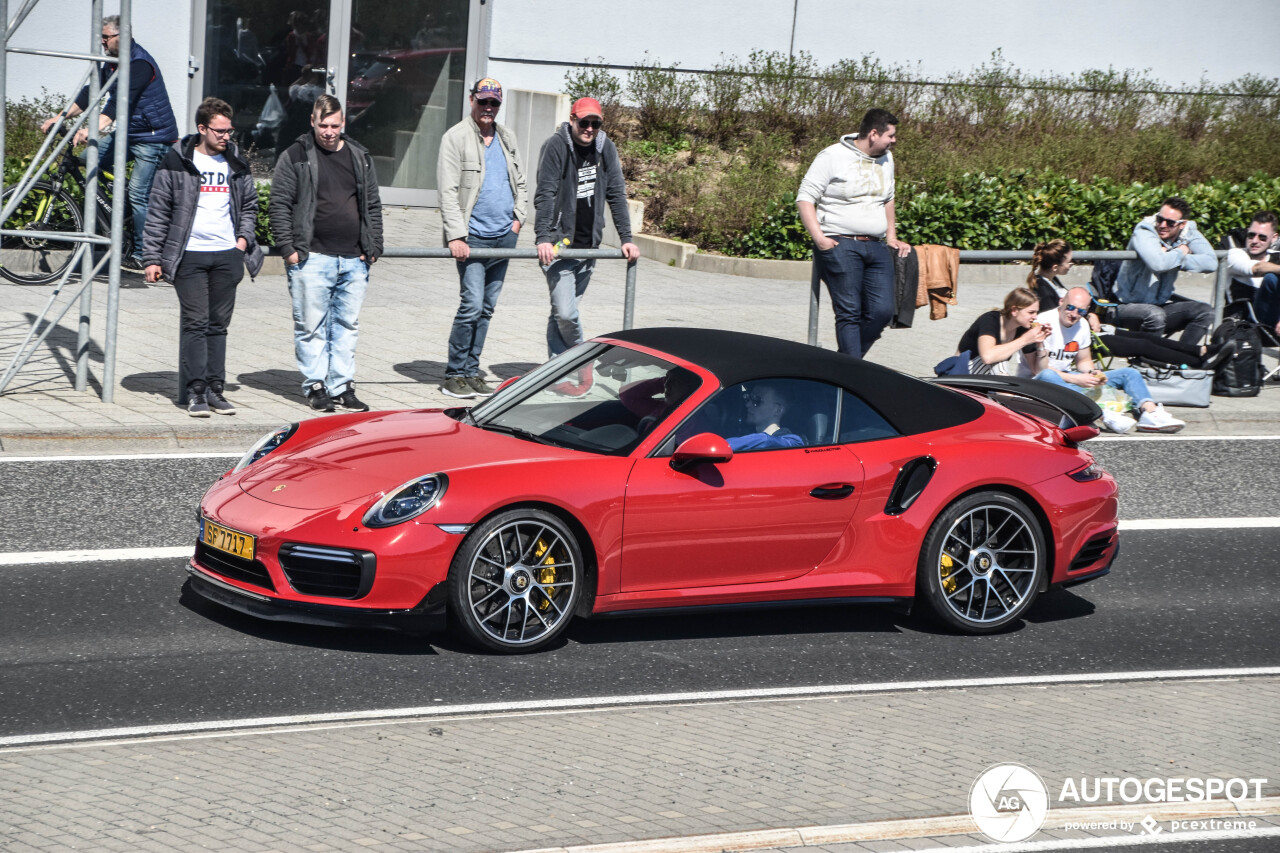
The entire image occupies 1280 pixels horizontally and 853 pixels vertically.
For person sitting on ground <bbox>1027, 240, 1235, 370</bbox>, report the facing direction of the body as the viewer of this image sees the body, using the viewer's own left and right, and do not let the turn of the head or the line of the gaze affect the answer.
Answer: facing to the right of the viewer

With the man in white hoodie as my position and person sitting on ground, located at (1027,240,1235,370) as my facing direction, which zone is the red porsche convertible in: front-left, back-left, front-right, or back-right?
back-right

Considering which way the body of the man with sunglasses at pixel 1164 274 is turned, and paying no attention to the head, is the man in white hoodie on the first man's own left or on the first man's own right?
on the first man's own right

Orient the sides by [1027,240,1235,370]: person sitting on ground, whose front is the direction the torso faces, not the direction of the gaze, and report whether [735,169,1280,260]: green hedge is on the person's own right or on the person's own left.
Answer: on the person's own left

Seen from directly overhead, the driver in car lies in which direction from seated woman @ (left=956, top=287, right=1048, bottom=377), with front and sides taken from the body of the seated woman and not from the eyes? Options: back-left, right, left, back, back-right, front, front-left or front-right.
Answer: front-right

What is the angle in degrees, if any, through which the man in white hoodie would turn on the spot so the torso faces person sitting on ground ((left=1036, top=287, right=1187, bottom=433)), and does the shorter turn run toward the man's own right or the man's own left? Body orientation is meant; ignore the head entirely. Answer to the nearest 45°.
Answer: approximately 45° to the man's own left

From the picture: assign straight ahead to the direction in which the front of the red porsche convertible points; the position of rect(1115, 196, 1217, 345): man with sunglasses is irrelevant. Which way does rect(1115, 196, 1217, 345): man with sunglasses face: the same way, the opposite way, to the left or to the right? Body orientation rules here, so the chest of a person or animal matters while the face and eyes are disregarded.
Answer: to the left

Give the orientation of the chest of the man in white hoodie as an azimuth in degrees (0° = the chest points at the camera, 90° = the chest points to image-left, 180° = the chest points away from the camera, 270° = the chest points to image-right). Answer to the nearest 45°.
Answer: approximately 315°

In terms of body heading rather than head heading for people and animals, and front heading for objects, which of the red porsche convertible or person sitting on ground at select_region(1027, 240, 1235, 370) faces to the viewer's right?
the person sitting on ground

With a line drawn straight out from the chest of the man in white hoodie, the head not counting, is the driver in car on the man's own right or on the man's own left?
on the man's own right

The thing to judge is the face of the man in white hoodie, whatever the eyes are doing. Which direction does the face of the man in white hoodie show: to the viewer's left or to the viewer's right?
to the viewer's right

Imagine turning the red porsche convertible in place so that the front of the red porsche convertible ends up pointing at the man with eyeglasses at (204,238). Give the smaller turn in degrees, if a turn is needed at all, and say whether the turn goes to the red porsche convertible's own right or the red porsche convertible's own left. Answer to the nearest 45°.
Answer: approximately 90° to the red porsche convertible's own right
